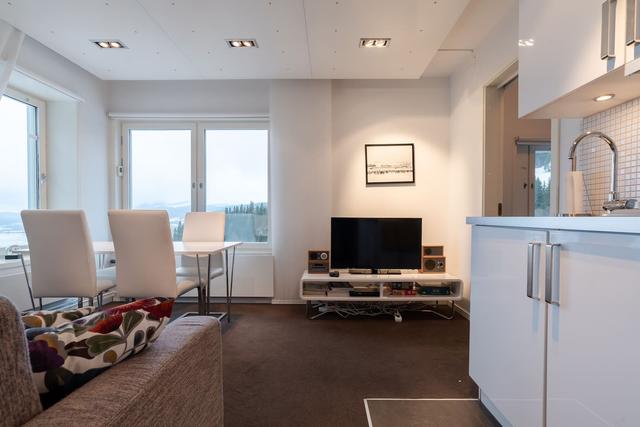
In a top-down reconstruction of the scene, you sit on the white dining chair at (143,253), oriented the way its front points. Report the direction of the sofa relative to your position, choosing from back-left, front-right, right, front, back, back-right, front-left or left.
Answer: back-right

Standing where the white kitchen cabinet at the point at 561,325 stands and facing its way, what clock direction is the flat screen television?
The flat screen television is roughly at 3 o'clock from the white kitchen cabinet.

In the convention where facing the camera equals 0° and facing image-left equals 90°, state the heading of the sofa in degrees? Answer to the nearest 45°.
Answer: approximately 225°

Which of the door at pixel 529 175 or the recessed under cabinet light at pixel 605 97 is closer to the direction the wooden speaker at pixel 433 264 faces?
the recessed under cabinet light

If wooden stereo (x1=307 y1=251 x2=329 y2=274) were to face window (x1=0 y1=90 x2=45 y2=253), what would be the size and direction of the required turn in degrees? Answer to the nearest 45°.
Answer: approximately 90° to its right

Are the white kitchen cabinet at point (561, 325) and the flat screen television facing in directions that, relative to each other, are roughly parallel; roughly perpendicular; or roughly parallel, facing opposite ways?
roughly perpendicular

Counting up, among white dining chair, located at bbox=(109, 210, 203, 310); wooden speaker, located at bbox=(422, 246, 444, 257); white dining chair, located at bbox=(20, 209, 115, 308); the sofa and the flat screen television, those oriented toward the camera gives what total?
2
